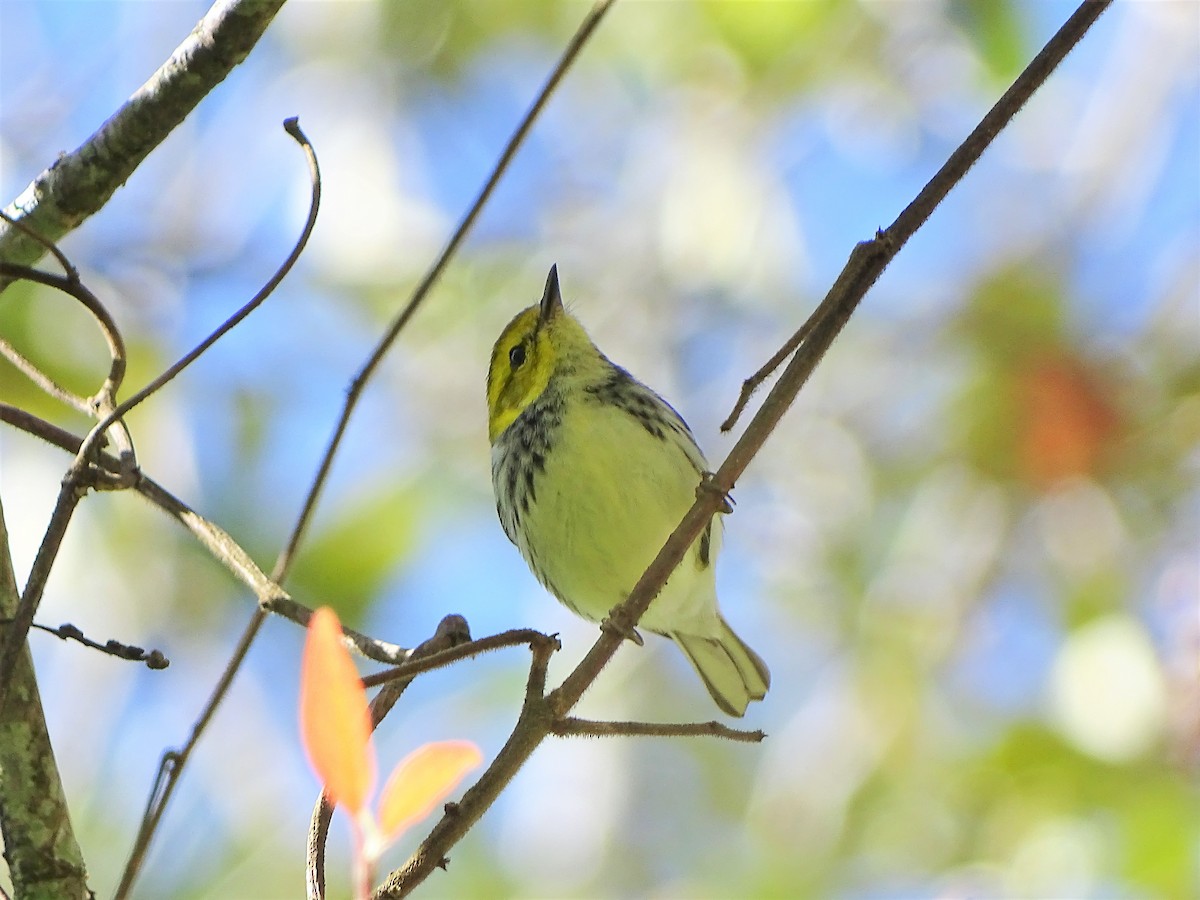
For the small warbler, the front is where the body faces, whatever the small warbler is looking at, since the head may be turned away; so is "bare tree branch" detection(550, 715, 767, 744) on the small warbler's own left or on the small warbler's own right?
on the small warbler's own left

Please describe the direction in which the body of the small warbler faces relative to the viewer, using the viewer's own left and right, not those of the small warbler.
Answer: facing the viewer and to the left of the viewer
